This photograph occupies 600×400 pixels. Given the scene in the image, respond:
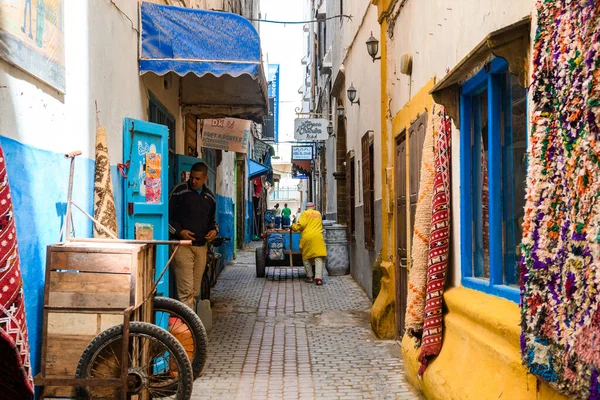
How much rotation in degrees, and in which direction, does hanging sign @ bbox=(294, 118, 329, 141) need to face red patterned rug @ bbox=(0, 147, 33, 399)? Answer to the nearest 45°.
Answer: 0° — it already faces it

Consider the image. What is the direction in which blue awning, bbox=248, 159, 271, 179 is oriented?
to the viewer's right

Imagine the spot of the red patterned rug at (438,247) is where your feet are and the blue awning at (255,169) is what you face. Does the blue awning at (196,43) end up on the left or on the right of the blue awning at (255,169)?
left

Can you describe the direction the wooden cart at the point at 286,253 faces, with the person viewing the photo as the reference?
facing away from the viewer

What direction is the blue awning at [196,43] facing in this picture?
to the viewer's right

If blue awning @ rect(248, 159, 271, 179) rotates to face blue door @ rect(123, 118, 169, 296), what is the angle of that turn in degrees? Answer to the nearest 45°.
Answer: approximately 90° to its right

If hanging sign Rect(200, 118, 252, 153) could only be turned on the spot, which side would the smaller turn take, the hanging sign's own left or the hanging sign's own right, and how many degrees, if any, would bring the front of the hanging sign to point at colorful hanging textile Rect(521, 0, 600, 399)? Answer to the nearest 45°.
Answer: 0° — it already faces it

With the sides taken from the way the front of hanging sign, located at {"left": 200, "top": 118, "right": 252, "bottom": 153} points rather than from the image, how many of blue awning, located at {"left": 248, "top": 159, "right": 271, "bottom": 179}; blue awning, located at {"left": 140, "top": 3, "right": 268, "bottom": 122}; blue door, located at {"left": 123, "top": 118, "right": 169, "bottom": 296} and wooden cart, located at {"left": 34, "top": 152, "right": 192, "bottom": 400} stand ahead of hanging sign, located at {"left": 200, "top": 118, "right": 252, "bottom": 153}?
3

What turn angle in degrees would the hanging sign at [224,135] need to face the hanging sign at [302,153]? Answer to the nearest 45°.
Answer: approximately 180°
